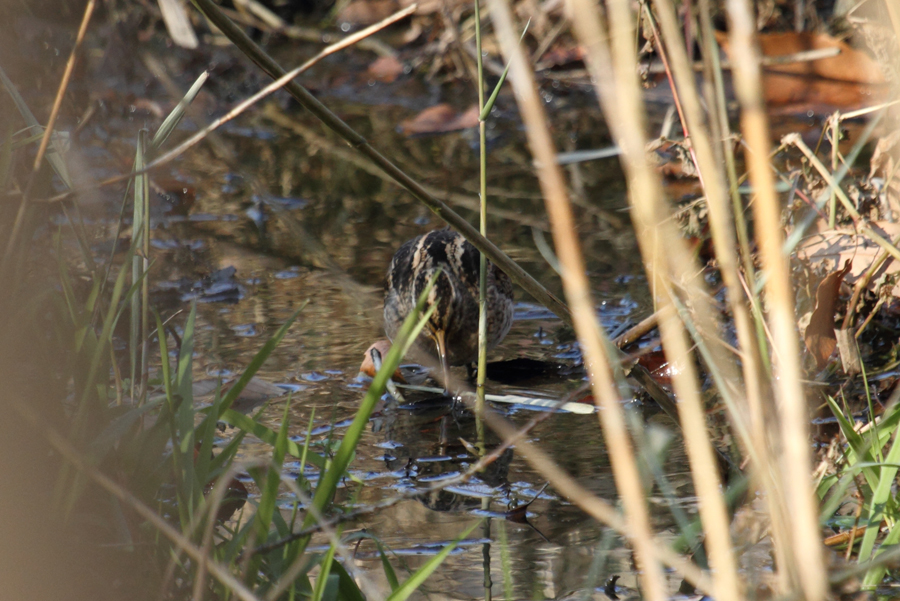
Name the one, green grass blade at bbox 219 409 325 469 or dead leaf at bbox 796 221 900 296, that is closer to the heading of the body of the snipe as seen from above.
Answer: the green grass blade

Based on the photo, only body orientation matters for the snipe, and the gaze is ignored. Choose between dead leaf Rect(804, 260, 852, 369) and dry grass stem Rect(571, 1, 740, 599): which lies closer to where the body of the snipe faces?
the dry grass stem

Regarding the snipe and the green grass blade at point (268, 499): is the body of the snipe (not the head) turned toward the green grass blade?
yes

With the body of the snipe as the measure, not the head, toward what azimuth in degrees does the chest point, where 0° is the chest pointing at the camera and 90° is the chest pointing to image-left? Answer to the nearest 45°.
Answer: approximately 0°
